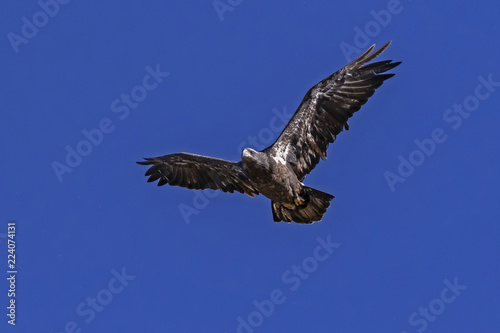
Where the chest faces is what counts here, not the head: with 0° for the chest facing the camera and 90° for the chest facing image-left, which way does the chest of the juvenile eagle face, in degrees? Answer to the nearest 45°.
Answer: approximately 45°
